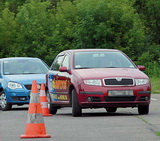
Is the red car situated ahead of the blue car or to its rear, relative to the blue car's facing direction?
ahead

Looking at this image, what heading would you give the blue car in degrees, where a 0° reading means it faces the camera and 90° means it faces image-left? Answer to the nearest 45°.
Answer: approximately 315°

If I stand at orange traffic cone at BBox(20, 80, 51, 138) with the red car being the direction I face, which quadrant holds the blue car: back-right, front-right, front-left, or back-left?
front-left

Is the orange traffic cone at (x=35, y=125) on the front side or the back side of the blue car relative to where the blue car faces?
on the front side

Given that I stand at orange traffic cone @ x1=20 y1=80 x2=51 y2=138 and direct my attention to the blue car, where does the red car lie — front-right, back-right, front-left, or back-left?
front-right
